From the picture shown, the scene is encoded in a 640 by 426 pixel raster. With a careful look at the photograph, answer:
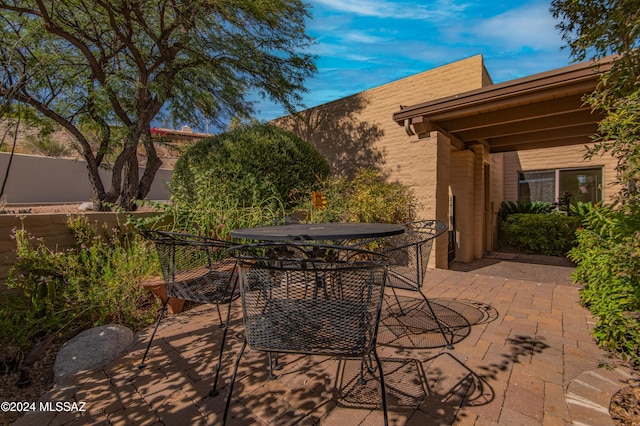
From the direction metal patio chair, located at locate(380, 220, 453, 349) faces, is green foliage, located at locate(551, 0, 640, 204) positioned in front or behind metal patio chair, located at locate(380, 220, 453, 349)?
behind

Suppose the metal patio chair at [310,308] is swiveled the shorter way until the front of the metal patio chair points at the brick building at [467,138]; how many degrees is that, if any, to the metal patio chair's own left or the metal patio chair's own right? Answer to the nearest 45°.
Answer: approximately 45° to the metal patio chair's own right

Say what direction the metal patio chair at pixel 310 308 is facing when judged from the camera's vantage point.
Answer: facing away from the viewer

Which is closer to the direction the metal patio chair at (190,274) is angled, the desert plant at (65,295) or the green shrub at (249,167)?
the green shrub

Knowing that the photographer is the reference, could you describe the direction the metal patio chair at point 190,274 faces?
facing away from the viewer and to the right of the viewer
